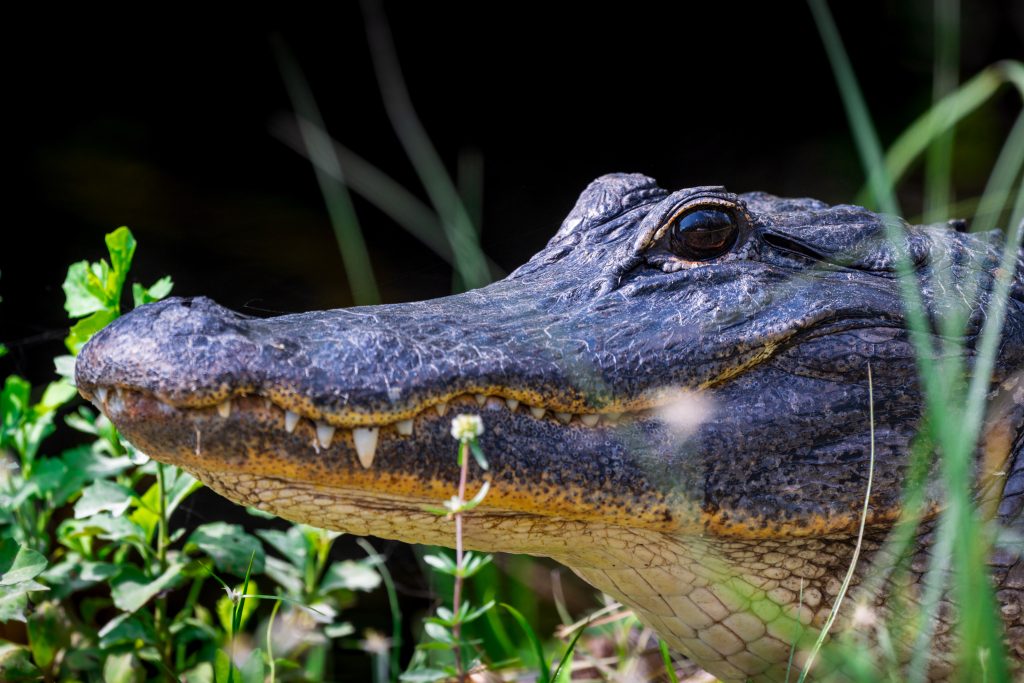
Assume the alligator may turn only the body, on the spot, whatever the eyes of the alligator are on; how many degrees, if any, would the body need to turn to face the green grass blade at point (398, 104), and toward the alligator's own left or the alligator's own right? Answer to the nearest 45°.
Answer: approximately 45° to the alligator's own right

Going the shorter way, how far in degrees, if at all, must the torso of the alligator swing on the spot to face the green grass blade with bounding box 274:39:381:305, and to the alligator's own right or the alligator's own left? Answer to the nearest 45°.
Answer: approximately 45° to the alligator's own right

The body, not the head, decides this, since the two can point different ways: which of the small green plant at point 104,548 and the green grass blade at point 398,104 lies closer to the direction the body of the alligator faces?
the small green plant

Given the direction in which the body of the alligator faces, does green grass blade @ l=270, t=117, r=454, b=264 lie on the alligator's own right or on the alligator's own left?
on the alligator's own right

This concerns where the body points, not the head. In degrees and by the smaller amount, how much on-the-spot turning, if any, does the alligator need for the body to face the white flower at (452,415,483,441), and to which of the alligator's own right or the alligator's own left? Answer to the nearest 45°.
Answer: approximately 45° to the alligator's own left

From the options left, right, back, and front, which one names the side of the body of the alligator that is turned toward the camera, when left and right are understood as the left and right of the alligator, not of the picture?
left
